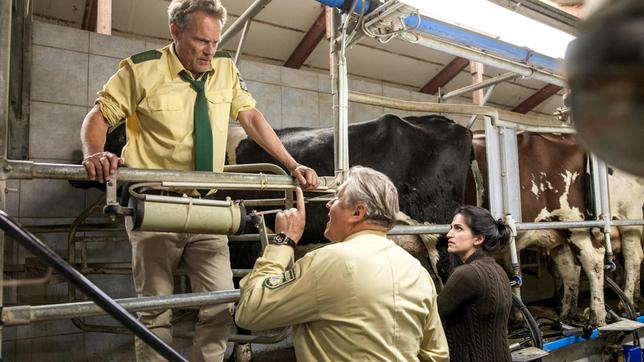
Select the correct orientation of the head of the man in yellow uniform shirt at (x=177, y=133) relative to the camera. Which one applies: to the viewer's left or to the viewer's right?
to the viewer's right

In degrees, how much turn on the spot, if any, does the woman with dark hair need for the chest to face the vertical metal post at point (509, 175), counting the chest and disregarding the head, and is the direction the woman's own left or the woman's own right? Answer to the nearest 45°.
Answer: approximately 45° to the woman's own right

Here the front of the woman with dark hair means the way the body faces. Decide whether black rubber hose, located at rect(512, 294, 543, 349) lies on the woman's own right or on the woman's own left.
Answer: on the woman's own right

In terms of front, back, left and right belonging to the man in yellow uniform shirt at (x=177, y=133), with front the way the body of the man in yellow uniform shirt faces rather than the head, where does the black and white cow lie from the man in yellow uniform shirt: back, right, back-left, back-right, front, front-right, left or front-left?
left

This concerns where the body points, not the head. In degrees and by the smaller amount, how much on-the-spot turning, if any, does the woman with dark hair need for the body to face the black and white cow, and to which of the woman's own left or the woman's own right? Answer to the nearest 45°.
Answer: approximately 45° to the woman's own right

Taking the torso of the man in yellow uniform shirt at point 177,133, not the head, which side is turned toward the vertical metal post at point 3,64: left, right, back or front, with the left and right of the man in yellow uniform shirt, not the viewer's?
right

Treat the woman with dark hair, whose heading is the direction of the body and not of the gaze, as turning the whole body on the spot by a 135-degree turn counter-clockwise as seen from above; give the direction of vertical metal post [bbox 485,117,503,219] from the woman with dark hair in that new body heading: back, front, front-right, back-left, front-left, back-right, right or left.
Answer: back

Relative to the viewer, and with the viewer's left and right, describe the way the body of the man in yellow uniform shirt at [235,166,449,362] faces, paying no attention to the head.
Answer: facing away from the viewer and to the left of the viewer

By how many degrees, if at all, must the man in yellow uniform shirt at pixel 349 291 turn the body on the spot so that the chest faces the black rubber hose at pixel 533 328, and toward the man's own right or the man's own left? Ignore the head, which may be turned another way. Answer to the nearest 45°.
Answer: approximately 90° to the man's own right

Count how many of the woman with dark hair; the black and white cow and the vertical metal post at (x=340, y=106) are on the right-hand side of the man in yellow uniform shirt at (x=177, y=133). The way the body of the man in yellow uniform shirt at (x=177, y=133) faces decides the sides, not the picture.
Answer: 0

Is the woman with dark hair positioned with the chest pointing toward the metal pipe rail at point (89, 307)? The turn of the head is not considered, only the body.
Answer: no

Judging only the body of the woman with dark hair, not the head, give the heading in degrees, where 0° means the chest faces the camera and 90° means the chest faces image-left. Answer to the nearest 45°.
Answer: approximately 135°

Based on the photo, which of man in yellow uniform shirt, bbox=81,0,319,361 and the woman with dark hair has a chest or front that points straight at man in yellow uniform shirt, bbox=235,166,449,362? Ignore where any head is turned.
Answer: man in yellow uniform shirt, bbox=81,0,319,361

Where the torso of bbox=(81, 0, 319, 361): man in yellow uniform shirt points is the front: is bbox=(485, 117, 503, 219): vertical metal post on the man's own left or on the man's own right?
on the man's own left

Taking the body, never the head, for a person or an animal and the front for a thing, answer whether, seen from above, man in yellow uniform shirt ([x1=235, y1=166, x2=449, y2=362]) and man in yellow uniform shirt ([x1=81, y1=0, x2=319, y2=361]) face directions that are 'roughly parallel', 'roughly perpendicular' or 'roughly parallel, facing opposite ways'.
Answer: roughly parallel, facing opposite ways

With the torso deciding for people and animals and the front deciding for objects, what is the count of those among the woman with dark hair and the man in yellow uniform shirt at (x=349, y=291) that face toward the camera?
0

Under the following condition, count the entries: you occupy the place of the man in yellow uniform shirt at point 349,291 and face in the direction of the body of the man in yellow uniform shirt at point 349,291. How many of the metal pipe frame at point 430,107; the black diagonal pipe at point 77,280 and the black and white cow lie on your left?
1
